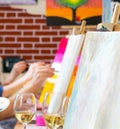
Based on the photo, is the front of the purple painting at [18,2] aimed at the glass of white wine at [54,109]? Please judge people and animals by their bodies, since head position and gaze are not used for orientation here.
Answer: yes

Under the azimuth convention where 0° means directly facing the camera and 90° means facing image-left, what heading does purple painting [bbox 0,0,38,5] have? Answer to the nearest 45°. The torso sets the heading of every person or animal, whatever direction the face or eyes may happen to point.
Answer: approximately 0°

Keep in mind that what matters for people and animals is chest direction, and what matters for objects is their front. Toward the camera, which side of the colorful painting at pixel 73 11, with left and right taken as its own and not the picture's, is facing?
front

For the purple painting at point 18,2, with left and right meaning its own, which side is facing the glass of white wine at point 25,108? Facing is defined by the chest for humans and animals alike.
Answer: front

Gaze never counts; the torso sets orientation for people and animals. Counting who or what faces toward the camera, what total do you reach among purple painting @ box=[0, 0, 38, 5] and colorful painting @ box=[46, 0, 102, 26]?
2

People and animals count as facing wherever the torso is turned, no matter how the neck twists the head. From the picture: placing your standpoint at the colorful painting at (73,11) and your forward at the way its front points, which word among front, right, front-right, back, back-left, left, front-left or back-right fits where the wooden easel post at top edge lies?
front

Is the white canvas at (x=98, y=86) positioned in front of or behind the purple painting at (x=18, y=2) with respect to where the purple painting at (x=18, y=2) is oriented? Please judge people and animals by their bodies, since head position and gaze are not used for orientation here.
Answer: in front

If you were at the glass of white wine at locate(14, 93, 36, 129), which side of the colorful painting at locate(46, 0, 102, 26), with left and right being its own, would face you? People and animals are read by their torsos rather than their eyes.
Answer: front

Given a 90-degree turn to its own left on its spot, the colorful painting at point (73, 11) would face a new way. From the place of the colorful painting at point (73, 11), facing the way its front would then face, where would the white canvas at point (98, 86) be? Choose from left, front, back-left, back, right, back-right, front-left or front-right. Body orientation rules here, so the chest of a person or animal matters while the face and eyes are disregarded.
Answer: right
